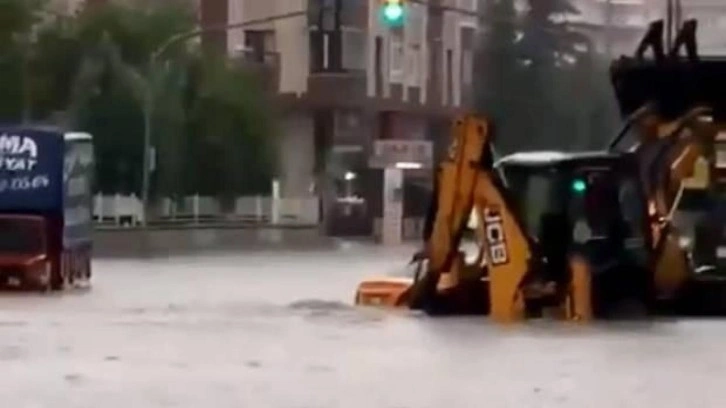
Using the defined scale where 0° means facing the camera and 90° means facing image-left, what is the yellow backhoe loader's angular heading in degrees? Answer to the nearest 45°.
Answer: approximately 225°

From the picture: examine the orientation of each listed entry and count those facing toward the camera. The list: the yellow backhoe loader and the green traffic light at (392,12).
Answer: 1

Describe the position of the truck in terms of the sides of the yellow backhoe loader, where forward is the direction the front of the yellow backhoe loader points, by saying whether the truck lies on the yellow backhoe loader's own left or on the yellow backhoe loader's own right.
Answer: on the yellow backhoe loader's own left

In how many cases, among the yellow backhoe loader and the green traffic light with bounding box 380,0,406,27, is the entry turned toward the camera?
1

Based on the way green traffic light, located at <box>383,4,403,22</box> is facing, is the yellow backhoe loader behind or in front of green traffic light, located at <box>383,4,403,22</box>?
in front

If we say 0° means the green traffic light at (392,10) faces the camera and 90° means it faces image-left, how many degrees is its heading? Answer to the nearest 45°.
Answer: approximately 0°

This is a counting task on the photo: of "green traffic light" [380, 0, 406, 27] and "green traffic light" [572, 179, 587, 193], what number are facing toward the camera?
2

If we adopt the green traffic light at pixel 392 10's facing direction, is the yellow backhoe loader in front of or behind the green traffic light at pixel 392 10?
in front
